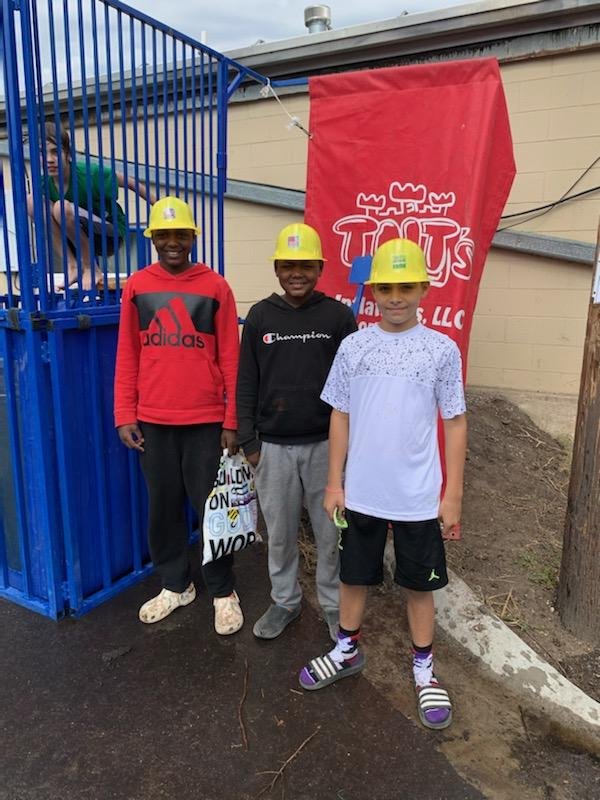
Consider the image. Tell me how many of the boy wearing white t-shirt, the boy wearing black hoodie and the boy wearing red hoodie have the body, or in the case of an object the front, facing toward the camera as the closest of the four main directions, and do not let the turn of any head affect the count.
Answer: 3

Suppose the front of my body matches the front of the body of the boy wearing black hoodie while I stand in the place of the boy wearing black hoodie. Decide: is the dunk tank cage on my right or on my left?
on my right

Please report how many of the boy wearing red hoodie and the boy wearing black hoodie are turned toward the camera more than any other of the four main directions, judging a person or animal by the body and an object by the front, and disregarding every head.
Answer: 2

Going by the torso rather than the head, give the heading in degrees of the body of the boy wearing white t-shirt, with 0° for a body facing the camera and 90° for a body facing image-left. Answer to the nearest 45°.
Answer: approximately 0°

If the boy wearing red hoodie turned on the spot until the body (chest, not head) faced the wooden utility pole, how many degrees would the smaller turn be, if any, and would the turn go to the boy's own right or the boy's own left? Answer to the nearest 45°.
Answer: approximately 90° to the boy's own left

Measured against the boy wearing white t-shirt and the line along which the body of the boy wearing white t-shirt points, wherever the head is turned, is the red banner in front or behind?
behind

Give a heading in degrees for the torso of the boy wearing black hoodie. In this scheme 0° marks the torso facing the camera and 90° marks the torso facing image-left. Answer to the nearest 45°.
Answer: approximately 0°

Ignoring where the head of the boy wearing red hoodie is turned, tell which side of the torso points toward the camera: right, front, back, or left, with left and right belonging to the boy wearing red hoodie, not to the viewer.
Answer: front
